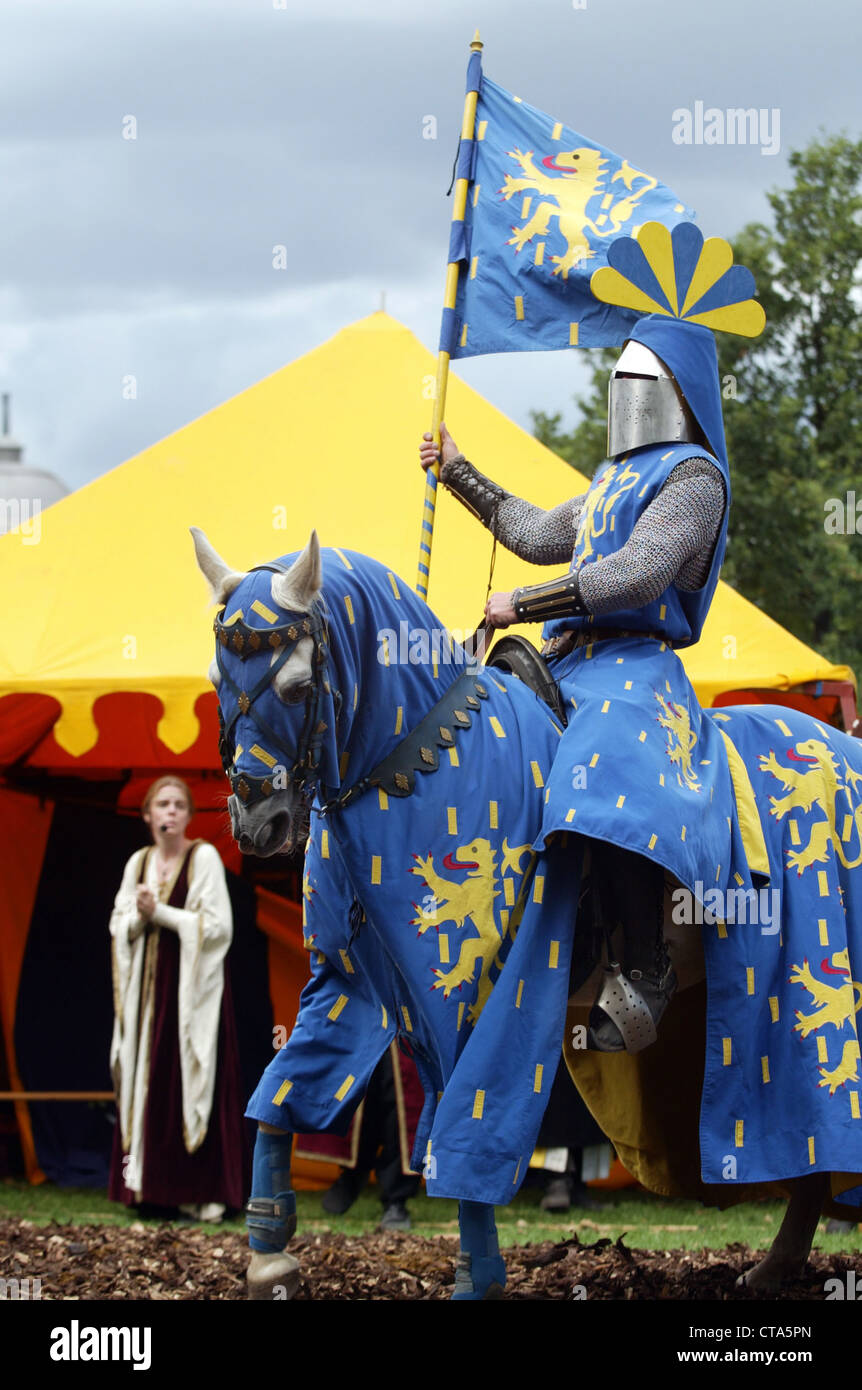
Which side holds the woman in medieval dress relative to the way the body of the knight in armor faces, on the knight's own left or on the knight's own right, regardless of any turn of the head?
on the knight's own right

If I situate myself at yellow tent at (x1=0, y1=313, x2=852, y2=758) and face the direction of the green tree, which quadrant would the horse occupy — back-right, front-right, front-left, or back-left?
back-right

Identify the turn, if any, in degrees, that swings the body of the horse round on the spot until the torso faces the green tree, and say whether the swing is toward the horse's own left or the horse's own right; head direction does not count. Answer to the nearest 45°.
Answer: approximately 135° to the horse's own right

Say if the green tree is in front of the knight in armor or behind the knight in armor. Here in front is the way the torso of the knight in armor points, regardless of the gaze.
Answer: behind

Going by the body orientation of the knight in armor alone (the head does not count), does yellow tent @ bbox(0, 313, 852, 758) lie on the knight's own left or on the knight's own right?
on the knight's own right
